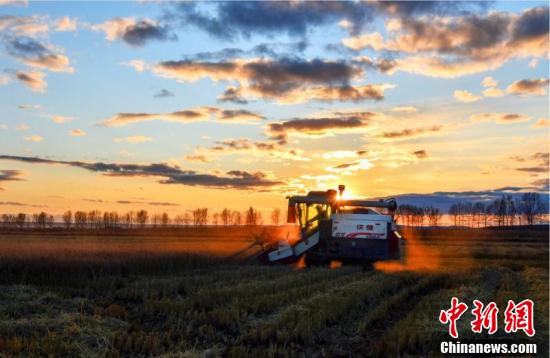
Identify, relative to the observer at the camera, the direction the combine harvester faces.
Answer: facing to the left of the viewer
